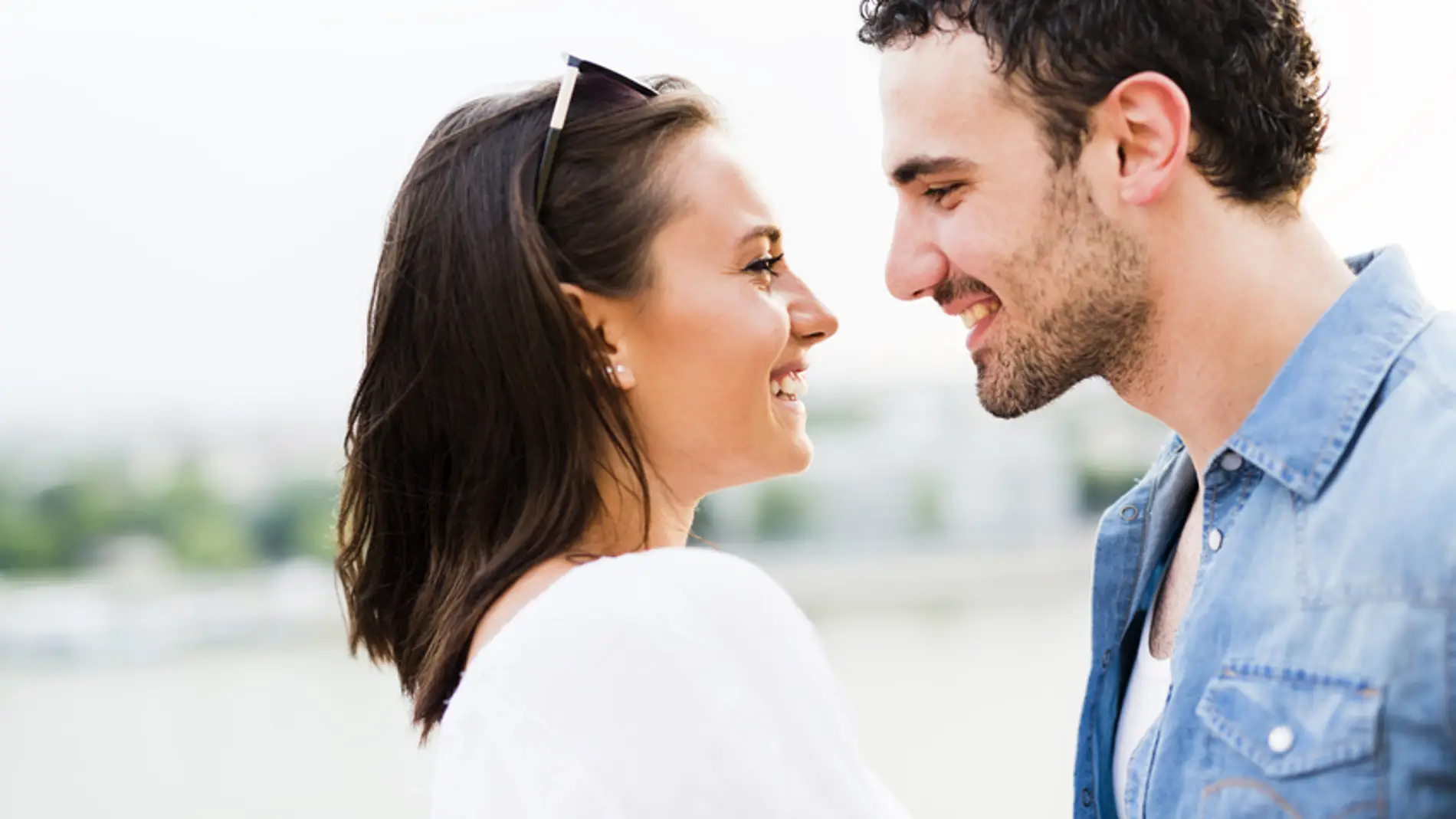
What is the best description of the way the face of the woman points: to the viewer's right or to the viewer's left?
to the viewer's right

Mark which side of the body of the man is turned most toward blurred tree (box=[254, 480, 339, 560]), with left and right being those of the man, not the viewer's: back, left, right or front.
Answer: right

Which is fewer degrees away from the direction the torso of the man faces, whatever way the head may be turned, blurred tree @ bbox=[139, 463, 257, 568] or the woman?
the woman

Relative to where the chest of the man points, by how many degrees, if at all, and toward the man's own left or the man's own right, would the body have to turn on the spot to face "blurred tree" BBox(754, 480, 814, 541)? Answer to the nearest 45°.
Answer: approximately 135° to the man's own right

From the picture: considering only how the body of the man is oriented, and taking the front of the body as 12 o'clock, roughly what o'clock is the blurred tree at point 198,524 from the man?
The blurred tree is roughly at 3 o'clock from the man.

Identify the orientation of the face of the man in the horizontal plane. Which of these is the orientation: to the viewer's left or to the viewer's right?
to the viewer's left

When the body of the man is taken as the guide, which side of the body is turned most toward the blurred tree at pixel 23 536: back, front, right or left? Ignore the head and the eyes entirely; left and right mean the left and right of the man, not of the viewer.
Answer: right

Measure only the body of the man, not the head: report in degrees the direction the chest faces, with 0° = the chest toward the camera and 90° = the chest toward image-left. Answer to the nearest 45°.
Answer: approximately 45°

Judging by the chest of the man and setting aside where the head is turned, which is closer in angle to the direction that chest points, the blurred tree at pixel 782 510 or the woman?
the woman
